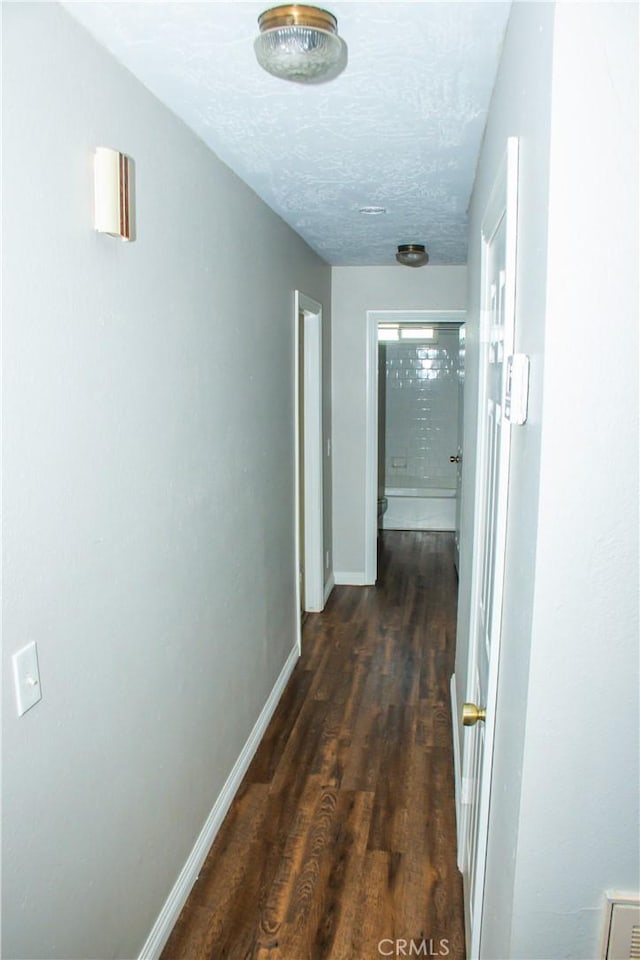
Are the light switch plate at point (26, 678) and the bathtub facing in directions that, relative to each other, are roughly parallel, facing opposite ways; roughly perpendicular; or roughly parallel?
roughly perpendicular

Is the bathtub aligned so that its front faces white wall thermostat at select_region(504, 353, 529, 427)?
yes

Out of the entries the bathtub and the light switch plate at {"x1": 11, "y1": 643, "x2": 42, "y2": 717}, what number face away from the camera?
0

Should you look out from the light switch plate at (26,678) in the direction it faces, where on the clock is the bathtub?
The bathtub is roughly at 9 o'clock from the light switch plate.

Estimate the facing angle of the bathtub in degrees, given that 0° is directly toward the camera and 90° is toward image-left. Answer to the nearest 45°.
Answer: approximately 0°

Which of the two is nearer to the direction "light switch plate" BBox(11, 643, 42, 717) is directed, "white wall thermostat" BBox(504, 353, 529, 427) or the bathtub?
the white wall thermostat

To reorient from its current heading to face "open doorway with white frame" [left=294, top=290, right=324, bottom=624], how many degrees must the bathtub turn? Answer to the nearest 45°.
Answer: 0° — it already faces it

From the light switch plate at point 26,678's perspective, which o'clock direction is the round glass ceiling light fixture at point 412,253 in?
The round glass ceiling light fixture is roughly at 9 o'clock from the light switch plate.

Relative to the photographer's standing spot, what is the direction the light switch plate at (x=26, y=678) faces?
facing the viewer and to the right of the viewer

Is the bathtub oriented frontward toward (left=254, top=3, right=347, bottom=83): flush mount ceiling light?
yes
